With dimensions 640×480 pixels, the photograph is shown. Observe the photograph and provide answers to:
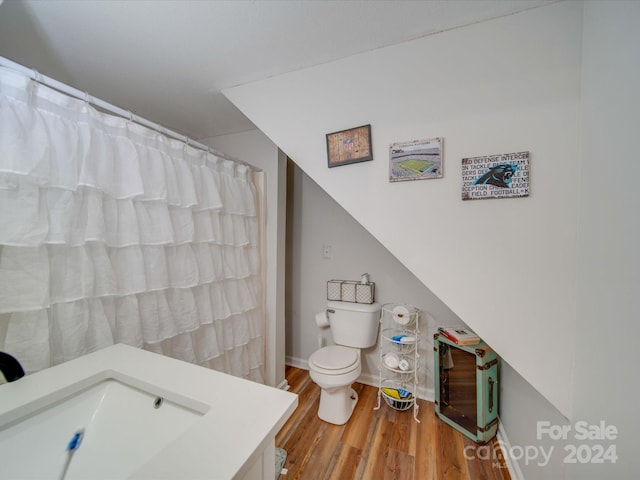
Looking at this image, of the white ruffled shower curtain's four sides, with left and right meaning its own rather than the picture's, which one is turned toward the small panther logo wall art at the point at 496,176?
front

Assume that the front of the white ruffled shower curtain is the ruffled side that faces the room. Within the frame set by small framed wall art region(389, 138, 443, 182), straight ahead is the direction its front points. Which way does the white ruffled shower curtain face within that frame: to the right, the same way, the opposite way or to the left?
to the left

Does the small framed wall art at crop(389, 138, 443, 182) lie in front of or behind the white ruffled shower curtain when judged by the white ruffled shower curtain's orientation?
in front

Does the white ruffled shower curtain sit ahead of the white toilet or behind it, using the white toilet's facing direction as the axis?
ahead

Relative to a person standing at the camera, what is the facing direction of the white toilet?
facing the viewer and to the left of the viewer

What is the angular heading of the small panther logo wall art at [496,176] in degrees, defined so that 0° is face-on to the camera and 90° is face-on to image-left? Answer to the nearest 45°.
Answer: approximately 0°

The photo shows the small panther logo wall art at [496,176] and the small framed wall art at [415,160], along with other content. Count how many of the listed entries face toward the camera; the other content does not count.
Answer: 2

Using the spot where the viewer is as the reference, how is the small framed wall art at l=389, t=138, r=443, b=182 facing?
facing the viewer
